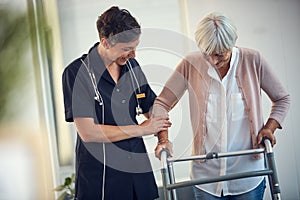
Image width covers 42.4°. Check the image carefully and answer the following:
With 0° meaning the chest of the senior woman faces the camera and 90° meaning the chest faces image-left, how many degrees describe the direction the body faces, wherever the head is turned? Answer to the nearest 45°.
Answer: approximately 0°

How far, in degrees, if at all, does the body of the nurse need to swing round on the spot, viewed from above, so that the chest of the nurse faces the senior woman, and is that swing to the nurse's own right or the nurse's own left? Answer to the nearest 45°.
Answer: approximately 45° to the nurse's own left

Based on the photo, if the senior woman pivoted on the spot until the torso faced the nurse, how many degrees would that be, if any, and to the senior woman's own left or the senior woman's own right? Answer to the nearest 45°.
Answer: approximately 90° to the senior woman's own right

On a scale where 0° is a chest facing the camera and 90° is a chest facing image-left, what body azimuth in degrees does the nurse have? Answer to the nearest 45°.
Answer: approximately 315°
